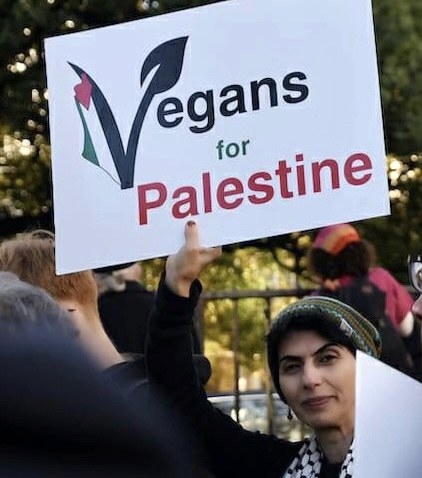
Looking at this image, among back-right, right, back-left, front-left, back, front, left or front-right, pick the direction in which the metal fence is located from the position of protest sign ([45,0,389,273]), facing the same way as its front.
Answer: back

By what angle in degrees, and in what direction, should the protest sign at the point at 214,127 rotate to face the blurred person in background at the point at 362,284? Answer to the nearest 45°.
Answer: approximately 180°

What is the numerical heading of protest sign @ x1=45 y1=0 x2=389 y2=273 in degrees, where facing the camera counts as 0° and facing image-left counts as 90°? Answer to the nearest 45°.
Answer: approximately 0°

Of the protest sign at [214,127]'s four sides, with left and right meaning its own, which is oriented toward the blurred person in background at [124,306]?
back

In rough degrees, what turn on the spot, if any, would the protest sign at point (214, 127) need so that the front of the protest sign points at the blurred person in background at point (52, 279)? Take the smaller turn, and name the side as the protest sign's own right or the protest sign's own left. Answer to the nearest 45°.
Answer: approximately 90° to the protest sign's own right
